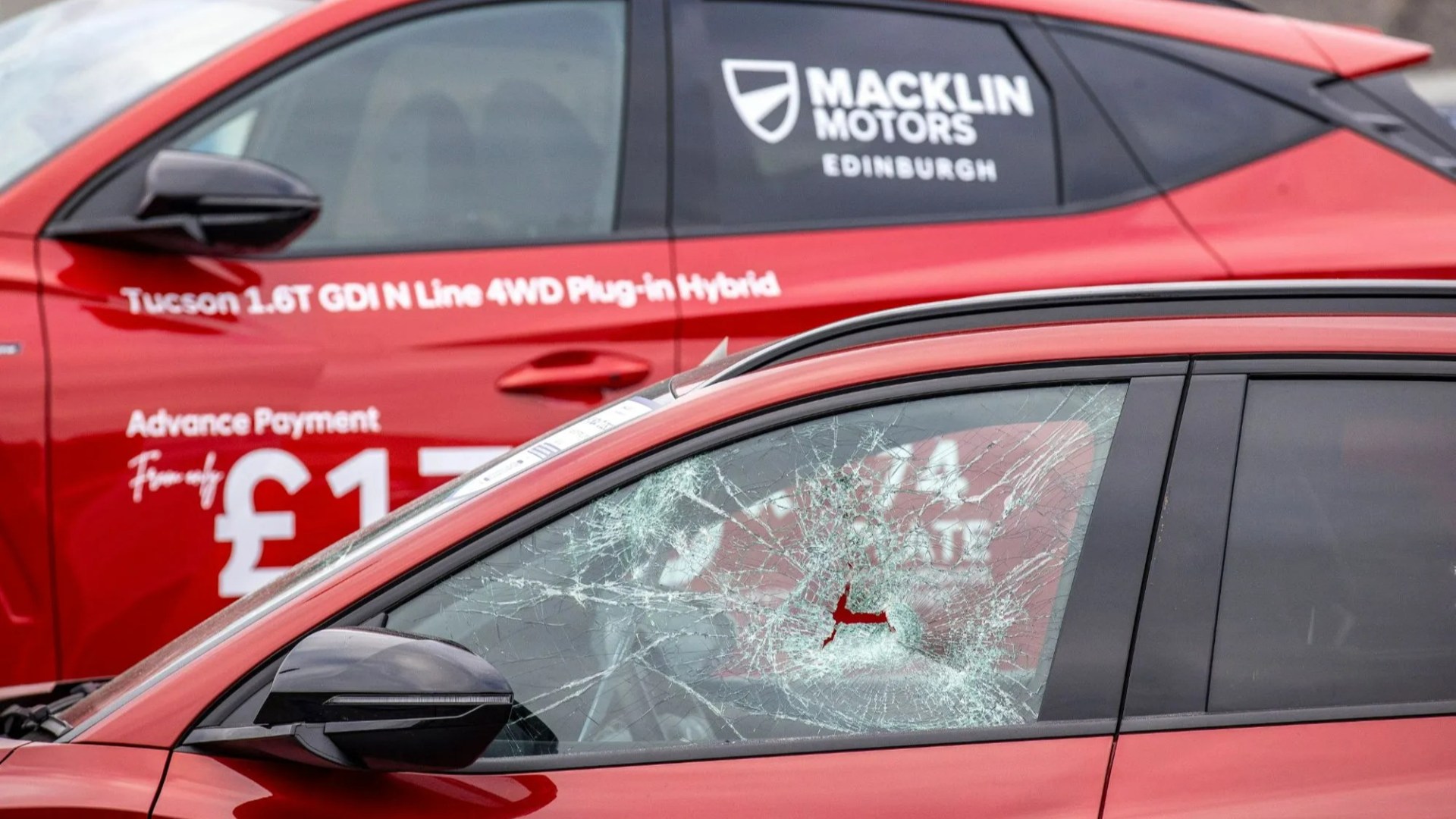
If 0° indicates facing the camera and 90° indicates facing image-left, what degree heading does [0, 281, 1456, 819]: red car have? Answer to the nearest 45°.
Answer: approximately 90°

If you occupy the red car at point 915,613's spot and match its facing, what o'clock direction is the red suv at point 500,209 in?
The red suv is roughly at 2 o'clock from the red car.
